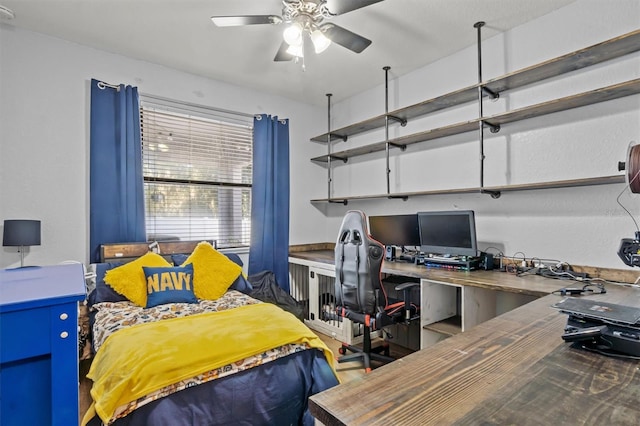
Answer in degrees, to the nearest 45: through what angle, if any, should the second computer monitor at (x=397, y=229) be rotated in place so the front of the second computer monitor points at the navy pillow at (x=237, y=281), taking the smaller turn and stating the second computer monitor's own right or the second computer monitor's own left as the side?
approximately 45° to the second computer monitor's own right

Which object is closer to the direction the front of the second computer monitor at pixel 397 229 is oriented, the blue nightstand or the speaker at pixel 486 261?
the blue nightstand

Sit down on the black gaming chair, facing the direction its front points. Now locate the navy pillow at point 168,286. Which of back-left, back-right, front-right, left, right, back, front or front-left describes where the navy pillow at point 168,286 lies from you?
back-left

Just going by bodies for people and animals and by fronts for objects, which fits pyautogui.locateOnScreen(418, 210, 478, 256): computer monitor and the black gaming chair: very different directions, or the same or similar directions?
very different directions

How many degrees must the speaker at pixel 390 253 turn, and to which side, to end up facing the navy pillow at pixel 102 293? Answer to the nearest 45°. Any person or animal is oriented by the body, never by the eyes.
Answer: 0° — it already faces it

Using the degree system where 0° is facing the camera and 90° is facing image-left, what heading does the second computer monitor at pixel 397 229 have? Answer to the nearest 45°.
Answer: approximately 45°

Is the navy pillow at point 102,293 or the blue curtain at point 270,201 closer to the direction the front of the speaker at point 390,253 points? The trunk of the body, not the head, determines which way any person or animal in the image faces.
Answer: the navy pillow

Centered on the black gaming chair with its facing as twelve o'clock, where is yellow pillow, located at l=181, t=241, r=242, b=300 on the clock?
The yellow pillow is roughly at 8 o'clock from the black gaming chair.

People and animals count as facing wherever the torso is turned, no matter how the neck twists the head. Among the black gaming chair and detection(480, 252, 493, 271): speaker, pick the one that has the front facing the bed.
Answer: the speaker

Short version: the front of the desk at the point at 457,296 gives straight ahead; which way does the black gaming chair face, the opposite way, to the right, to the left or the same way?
the opposite way

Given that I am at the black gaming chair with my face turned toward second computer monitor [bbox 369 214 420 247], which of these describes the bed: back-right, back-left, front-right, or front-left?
back-left
